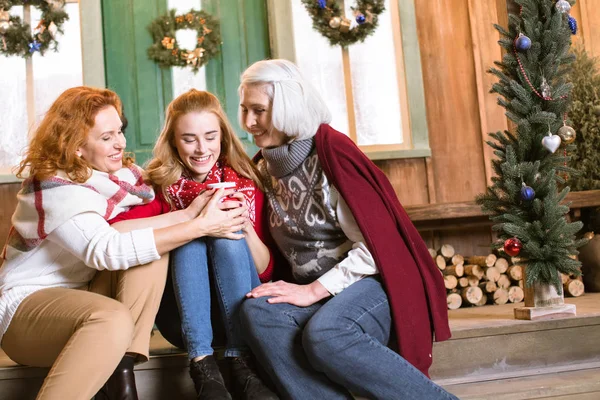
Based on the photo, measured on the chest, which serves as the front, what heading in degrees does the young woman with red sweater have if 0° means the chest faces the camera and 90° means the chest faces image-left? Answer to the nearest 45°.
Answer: approximately 0°

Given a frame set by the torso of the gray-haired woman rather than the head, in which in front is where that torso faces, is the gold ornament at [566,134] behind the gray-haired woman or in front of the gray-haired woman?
behind

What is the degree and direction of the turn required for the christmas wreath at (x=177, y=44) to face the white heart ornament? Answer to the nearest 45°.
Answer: approximately 45° to its left

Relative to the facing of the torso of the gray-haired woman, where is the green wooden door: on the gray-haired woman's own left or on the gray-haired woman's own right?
on the gray-haired woman's own right

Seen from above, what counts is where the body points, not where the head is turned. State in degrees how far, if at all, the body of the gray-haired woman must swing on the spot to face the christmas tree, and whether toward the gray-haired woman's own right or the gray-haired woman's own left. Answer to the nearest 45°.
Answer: approximately 180°

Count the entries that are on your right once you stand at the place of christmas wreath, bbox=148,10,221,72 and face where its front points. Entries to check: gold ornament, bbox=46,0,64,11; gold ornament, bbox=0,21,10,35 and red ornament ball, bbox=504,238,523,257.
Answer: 2

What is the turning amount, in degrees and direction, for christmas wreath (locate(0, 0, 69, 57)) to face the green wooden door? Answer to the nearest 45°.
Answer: approximately 90° to its left

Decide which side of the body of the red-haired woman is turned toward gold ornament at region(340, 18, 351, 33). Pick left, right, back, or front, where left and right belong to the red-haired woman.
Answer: left

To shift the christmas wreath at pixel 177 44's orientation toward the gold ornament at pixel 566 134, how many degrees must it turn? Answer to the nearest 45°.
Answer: approximately 45° to its left
